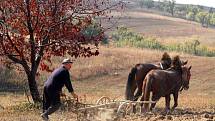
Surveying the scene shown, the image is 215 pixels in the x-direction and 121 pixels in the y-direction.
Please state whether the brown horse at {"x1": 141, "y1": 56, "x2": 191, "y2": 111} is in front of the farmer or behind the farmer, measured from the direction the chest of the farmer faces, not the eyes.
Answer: in front

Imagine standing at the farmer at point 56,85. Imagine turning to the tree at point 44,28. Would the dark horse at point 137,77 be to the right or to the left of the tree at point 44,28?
right

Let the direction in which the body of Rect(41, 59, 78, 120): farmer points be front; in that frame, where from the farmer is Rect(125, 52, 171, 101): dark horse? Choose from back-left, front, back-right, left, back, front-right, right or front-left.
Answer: front-left

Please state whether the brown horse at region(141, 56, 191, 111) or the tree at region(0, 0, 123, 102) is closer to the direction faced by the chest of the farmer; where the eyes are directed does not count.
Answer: the brown horse

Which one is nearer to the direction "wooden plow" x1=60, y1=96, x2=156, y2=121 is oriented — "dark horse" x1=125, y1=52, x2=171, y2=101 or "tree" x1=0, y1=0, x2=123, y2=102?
the dark horse

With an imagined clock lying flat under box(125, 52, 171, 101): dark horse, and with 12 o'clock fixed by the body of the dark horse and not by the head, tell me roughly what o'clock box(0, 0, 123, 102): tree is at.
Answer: The tree is roughly at 8 o'clock from the dark horse.

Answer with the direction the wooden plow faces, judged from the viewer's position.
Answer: facing to the right of the viewer

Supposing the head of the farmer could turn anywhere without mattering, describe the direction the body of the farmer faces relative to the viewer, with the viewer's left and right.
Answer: facing to the right of the viewer

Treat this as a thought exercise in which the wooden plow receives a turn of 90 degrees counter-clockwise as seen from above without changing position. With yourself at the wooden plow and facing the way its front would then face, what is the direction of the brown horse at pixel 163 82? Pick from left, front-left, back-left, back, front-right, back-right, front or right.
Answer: front-right

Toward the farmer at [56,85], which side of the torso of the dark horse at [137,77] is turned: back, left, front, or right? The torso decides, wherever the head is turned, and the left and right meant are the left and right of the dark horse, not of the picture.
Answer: back

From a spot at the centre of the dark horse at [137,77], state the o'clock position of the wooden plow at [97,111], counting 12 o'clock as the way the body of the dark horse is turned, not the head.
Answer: The wooden plow is roughly at 5 o'clock from the dark horse.

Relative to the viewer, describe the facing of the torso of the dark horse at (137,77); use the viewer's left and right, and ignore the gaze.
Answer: facing away from the viewer and to the right of the viewer

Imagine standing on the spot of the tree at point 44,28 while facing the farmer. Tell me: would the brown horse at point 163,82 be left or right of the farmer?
left
